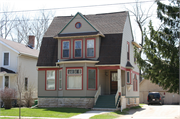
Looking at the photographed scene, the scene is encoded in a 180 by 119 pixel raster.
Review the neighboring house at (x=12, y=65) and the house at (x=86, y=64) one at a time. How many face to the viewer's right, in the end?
0

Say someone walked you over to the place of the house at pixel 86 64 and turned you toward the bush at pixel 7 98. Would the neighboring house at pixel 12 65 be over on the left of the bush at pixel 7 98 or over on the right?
right

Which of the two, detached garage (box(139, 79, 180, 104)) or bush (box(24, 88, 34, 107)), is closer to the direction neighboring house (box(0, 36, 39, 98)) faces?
the bush

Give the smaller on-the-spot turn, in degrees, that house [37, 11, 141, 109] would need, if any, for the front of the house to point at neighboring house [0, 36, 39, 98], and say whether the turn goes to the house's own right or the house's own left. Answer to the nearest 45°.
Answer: approximately 135° to the house's own right

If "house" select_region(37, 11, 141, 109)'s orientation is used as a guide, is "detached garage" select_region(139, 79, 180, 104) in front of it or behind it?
behind

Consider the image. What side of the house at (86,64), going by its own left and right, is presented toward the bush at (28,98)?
right

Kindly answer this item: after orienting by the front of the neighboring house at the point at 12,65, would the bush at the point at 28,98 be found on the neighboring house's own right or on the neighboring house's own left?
on the neighboring house's own left

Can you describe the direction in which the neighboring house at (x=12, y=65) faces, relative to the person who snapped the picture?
facing the viewer and to the left of the viewer

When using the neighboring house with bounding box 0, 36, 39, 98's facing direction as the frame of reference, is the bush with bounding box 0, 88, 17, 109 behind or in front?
in front

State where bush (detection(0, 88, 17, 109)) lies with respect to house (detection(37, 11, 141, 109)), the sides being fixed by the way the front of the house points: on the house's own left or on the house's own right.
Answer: on the house's own right

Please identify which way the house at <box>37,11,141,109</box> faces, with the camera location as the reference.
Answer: facing the viewer
